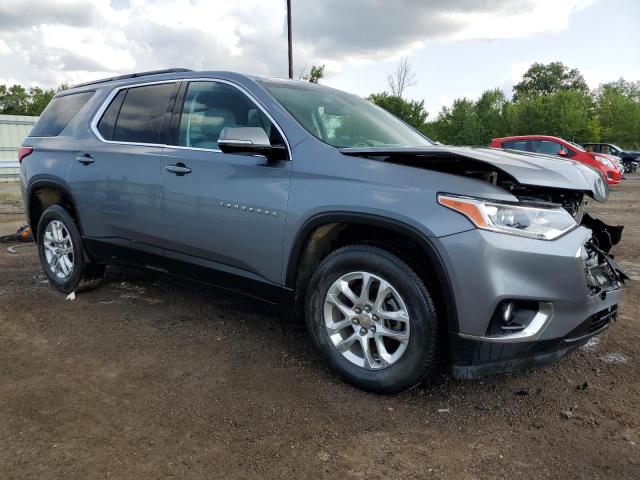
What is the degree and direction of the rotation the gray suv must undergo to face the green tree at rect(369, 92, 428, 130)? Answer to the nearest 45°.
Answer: approximately 135° to its left

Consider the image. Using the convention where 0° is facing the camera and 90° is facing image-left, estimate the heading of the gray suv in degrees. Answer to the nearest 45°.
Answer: approximately 315°

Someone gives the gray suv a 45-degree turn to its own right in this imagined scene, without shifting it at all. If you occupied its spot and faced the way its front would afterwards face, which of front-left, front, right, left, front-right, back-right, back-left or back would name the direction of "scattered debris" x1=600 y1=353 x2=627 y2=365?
left

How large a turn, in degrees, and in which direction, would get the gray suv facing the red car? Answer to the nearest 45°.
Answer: approximately 90° to its left

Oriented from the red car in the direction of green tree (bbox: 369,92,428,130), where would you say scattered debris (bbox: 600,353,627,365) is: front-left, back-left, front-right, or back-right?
back-left

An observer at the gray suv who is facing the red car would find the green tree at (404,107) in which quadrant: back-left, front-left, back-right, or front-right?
front-left

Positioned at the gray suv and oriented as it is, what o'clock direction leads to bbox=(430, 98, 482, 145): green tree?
The green tree is roughly at 8 o'clock from the gray suv.

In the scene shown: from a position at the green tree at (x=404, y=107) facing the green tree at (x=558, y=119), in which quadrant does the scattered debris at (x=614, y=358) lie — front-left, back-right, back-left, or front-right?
back-right

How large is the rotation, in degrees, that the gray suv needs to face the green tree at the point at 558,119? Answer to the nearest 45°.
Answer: approximately 90° to its left
